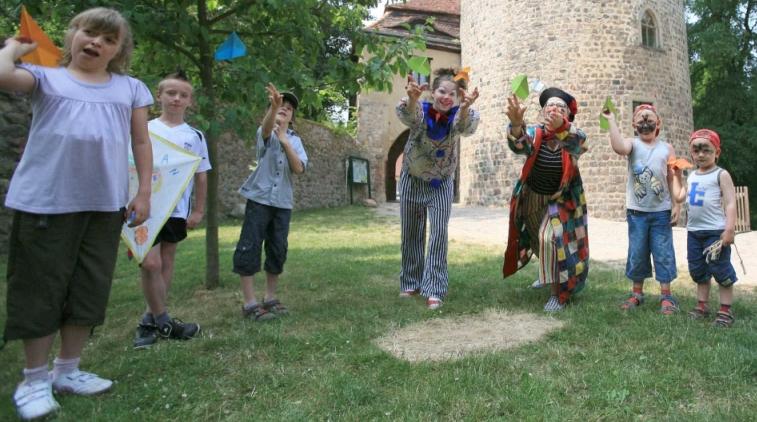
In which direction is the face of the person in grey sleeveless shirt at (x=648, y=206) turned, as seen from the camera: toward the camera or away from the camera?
toward the camera

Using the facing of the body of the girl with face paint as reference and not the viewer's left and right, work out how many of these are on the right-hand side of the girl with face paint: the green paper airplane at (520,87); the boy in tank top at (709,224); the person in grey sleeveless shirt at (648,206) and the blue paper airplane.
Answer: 1

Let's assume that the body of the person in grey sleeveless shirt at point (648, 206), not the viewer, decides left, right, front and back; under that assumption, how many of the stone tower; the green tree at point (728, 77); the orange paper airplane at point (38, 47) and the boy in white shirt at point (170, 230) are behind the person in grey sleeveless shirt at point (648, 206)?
2

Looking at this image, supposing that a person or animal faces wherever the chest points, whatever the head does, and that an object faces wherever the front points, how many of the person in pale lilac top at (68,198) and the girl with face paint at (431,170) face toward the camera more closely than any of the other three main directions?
2

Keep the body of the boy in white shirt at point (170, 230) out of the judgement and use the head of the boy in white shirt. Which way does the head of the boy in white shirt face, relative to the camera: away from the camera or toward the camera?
toward the camera

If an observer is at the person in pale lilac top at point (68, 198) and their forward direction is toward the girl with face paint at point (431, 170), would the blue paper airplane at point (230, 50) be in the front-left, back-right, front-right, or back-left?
front-left

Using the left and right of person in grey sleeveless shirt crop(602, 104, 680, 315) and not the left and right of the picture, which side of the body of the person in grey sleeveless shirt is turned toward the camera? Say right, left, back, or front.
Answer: front

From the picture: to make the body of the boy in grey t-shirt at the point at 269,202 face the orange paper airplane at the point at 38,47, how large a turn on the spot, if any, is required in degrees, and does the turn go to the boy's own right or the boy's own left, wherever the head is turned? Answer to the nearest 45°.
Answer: approximately 90° to the boy's own right

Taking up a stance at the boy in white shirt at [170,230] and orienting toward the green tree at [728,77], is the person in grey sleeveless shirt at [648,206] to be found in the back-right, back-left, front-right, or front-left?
front-right

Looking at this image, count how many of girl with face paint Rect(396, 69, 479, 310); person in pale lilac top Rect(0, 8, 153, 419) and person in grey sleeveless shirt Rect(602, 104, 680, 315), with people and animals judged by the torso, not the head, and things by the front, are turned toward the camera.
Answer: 3

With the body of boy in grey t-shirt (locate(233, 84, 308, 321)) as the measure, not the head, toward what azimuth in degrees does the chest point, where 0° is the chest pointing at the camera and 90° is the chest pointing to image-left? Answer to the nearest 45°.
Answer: approximately 315°
